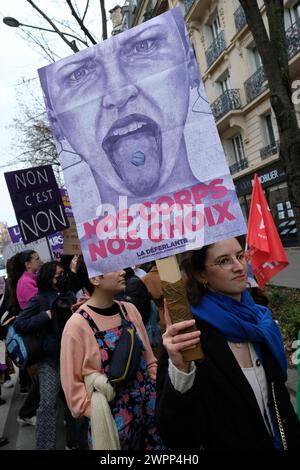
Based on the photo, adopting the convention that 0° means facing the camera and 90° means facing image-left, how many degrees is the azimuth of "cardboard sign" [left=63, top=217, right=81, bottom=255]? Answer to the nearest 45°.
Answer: approximately 0°

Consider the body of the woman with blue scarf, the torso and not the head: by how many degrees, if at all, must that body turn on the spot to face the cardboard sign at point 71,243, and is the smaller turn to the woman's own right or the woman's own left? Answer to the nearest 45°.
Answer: approximately 180°

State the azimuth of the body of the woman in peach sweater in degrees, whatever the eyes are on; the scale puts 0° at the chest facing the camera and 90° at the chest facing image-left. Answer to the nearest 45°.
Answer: approximately 315°

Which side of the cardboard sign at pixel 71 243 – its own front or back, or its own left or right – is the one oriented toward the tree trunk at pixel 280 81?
left

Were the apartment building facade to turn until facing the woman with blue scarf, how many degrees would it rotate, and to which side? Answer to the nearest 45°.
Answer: approximately 45° to its left
